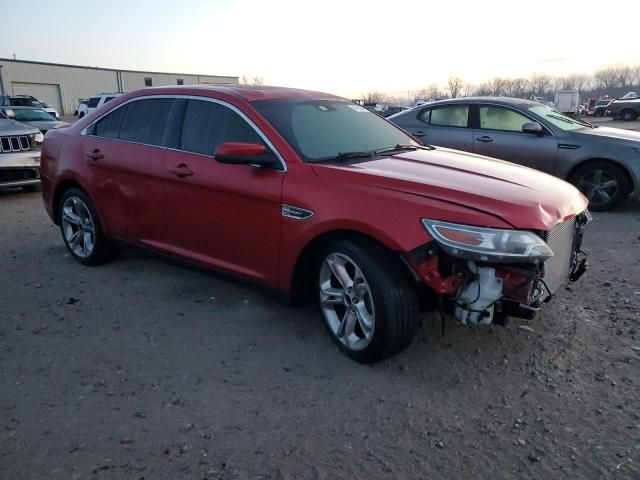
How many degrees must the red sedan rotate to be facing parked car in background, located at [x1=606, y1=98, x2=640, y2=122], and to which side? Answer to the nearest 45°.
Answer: approximately 90° to its left

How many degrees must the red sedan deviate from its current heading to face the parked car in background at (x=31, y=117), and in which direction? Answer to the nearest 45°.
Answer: approximately 180°

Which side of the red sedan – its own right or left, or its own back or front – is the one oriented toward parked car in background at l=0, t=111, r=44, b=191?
back

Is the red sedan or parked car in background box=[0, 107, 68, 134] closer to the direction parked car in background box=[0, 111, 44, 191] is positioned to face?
the red sedan

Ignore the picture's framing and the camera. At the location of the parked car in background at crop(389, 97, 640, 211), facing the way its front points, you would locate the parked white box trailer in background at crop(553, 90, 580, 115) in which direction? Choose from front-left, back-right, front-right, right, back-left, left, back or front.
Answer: back-left

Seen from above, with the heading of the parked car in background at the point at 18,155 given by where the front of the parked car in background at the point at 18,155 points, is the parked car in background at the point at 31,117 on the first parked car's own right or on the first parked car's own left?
on the first parked car's own left

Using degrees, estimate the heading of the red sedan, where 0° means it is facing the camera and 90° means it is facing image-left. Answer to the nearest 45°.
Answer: approximately 315°

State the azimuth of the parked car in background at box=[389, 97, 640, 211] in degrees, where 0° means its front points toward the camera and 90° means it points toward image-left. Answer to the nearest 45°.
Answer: approximately 315°
